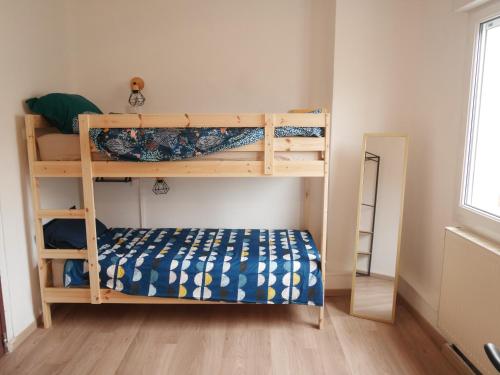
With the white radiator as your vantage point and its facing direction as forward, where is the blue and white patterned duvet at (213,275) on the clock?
The blue and white patterned duvet is roughly at 1 o'clock from the white radiator.

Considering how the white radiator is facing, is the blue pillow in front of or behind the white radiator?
in front

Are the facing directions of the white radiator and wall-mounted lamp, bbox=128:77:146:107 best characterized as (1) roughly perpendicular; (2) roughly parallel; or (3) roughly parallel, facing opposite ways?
roughly perpendicular

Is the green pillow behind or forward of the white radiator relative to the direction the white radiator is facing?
forward

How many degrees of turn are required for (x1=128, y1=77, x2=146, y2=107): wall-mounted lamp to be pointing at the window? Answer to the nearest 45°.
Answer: approximately 45° to its left

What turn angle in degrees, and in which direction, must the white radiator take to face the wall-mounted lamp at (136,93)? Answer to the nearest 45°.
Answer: approximately 45° to its right

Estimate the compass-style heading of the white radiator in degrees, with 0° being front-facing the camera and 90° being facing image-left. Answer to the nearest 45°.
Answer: approximately 45°
